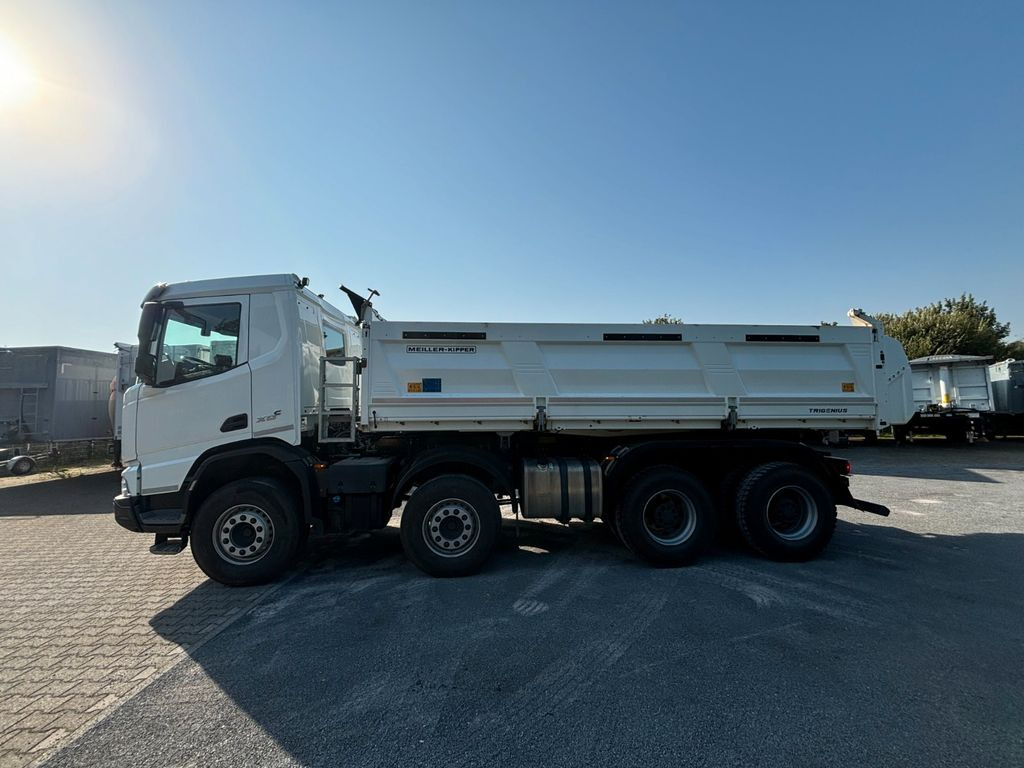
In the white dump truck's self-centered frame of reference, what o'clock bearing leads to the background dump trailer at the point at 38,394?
The background dump trailer is roughly at 1 o'clock from the white dump truck.

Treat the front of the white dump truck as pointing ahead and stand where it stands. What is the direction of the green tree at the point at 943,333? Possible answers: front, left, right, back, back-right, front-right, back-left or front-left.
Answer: back-right

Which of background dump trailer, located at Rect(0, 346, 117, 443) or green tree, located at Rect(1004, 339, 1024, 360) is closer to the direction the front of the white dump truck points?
the background dump trailer

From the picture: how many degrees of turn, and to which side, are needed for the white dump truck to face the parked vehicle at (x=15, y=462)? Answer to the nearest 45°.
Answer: approximately 45° to its right

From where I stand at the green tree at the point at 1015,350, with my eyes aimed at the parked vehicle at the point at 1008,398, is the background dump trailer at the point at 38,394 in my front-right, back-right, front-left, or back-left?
front-right

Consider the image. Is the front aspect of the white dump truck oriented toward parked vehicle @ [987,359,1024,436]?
no

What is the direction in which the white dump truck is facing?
to the viewer's left

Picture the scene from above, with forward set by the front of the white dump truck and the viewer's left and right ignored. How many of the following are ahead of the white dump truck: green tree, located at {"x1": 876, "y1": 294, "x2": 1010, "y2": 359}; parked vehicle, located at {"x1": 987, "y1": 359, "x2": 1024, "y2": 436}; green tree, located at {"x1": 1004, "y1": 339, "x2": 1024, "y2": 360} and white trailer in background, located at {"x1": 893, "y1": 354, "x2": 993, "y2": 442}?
0

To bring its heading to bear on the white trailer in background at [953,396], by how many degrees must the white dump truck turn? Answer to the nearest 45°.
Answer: approximately 135° to its right

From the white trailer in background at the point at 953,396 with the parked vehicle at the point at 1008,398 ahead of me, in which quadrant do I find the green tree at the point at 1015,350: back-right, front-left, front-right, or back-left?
front-left

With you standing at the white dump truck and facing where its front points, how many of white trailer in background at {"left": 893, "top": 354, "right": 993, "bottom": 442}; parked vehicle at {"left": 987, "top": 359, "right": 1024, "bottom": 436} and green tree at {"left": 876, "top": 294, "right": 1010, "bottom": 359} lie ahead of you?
0

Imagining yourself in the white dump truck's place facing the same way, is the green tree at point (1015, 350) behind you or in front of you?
behind

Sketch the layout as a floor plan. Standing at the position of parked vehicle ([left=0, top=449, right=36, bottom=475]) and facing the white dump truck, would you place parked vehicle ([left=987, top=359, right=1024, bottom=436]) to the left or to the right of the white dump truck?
left
